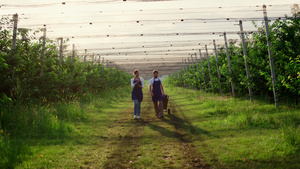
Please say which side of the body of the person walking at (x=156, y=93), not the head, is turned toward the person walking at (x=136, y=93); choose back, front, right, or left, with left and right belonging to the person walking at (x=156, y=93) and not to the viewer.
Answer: right

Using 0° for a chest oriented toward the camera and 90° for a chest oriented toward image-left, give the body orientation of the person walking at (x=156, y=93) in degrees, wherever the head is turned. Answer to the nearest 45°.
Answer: approximately 0°
